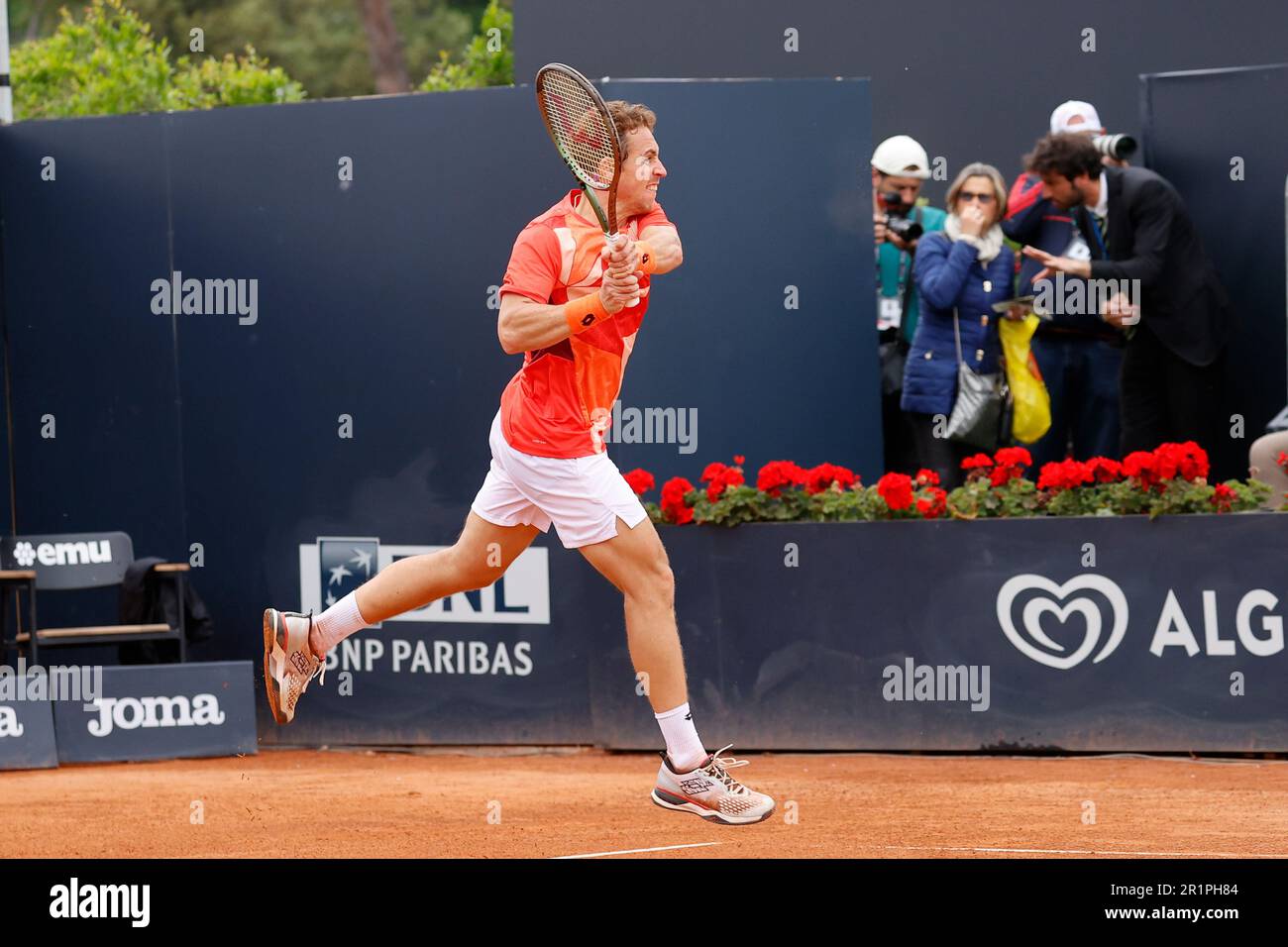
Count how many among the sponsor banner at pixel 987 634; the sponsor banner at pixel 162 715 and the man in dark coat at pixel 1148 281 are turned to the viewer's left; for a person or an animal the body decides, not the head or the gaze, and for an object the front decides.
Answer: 1

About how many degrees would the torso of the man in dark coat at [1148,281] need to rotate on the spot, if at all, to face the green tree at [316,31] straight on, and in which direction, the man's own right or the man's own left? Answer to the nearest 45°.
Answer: approximately 45° to the man's own right

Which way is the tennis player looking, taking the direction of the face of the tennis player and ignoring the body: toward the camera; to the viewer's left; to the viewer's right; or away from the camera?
to the viewer's right

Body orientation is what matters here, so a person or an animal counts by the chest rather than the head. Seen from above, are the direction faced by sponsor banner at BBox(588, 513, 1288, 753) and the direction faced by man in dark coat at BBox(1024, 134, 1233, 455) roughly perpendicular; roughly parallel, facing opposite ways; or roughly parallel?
roughly perpendicular

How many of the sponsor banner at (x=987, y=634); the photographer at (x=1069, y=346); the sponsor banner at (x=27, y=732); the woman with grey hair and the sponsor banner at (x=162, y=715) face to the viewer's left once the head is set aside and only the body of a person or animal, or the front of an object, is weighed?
0

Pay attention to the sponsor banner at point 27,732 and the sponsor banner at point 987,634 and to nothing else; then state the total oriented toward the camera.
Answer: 2

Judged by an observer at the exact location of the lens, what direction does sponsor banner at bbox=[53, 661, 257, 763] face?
facing the viewer

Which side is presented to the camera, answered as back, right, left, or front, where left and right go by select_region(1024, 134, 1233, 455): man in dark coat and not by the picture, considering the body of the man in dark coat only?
left

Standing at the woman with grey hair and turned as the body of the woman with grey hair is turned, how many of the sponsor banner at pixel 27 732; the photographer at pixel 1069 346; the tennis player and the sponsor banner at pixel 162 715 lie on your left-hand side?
1

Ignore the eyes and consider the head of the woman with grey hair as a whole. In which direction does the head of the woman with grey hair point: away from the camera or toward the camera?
toward the camera

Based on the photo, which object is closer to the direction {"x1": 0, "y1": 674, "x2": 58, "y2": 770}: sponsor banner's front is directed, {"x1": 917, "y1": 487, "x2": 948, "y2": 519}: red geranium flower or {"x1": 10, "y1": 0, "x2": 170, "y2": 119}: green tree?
the red geranium flower

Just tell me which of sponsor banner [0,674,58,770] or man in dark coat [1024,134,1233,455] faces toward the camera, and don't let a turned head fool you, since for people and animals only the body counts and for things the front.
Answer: the sponsor banner

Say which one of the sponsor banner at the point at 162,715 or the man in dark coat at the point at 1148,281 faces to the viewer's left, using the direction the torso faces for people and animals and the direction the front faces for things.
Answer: the man in dark coat

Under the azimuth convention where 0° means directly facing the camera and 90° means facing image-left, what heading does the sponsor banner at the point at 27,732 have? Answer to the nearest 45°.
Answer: approximately 0°
